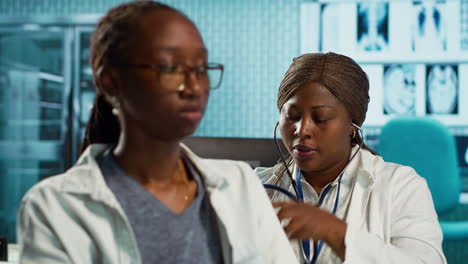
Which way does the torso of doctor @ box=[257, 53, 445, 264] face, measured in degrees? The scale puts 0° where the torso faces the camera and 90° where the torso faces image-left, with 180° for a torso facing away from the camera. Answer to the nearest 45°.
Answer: approximately 45°

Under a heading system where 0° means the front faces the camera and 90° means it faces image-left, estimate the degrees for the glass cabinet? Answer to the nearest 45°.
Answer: approximately 0°

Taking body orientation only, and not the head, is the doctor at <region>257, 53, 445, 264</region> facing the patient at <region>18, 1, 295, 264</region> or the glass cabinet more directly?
the patient

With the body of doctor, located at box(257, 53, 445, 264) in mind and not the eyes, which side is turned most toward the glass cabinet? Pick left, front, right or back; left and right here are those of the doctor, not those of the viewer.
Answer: right

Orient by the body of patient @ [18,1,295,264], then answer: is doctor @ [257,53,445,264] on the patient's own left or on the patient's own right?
on the patient's own left
